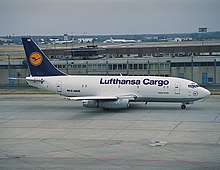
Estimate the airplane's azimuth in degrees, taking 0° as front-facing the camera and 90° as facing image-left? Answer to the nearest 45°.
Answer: approximately 270°
